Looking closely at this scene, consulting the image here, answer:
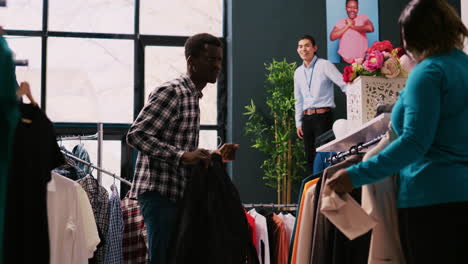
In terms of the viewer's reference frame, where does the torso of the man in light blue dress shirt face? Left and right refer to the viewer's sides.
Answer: facing the viewer and to the left of the viewer

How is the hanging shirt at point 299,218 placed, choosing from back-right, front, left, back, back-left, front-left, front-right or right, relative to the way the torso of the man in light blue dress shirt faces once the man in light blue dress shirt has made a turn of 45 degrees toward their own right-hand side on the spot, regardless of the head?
left

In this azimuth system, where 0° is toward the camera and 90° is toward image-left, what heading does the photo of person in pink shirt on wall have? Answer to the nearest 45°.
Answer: approximately 0°

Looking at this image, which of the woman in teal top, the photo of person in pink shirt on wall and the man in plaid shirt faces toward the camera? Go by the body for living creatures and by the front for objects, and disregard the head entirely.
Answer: the photo of person in pink shirt on wall

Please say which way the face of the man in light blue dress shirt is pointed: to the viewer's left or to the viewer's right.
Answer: to the viewer's left

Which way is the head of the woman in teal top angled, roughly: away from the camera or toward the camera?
away from the camera

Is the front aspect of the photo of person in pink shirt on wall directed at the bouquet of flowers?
yes

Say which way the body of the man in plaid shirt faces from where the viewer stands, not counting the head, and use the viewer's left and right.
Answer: facing to the right of the viewer

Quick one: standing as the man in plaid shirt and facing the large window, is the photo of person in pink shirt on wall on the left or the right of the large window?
right

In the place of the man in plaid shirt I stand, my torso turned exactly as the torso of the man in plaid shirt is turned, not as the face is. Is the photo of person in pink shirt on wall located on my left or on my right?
on my left

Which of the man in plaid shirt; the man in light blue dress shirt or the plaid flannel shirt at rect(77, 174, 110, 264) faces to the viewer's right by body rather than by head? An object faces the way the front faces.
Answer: the man in plaid shirt

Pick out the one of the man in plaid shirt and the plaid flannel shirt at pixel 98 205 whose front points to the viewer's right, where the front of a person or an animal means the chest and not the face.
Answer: the man in plaid shirt
